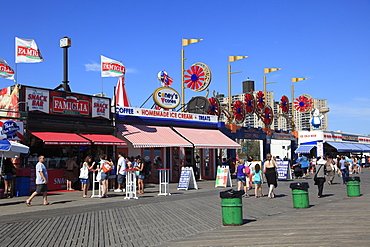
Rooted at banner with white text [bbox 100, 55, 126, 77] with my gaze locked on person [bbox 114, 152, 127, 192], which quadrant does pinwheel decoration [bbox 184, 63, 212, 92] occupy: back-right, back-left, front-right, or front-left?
back-left

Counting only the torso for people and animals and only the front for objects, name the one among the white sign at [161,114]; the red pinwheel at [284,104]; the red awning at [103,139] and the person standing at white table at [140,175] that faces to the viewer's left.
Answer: the person standing at white table

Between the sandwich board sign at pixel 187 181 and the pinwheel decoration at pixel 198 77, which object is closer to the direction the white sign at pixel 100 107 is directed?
the sandwich board sign

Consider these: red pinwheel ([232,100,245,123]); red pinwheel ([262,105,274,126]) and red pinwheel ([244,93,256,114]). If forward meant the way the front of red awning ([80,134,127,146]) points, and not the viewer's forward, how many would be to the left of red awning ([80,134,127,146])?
3

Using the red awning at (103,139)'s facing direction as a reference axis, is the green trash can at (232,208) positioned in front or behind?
in front

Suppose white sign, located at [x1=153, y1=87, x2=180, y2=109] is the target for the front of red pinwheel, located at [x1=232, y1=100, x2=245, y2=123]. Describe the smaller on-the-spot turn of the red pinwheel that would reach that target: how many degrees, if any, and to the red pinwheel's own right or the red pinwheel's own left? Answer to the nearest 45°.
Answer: approximately 90° to the red pinwheel's own right

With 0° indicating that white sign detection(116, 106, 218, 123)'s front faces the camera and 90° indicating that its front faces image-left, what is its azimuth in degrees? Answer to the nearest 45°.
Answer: approximately 315°

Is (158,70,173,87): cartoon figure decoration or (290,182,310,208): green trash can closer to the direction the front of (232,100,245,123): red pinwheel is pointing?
the green trash can

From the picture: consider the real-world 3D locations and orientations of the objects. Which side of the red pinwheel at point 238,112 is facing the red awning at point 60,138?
right
